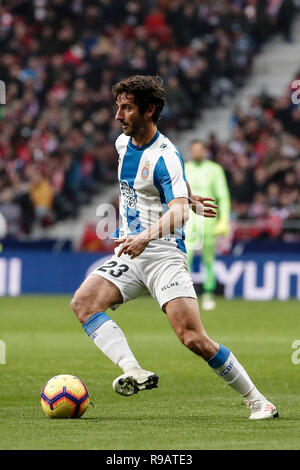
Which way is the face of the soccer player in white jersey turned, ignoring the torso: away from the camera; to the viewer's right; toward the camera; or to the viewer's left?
to the viewer's left

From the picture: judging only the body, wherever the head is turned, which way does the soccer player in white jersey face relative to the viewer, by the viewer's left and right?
facing the viewer and to the left of the viewer
